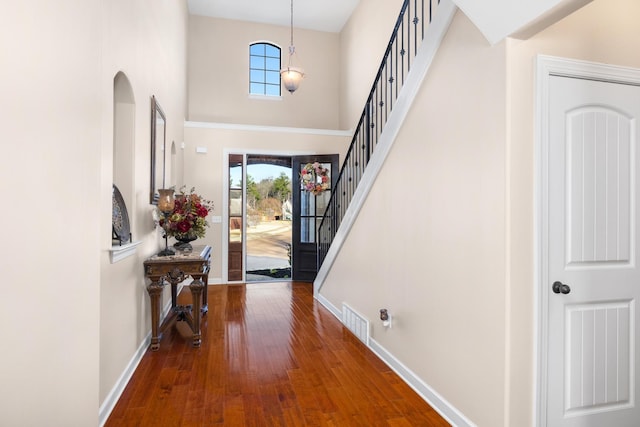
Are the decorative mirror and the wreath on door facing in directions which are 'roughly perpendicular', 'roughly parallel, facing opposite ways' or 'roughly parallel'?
roughly perpendicular

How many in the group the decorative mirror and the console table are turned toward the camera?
0

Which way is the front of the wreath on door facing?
toward the camera

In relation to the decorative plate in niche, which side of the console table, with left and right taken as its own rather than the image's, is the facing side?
right

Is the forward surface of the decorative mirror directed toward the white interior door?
no

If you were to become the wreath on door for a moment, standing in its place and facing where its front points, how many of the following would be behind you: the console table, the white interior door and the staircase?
0

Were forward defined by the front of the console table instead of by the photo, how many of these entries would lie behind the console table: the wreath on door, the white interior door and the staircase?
0

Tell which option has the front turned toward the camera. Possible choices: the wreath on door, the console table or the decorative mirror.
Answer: the wreath on door

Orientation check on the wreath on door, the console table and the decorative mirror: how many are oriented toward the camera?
1

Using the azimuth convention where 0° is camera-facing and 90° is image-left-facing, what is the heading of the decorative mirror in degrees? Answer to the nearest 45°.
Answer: approximately 270°

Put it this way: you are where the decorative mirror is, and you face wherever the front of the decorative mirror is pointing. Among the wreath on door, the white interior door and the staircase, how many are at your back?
0

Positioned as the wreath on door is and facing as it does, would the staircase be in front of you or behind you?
in front

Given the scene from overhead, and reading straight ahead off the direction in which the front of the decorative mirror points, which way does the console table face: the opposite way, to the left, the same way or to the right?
the same way

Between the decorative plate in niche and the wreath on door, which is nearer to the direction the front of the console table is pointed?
the wreath on door

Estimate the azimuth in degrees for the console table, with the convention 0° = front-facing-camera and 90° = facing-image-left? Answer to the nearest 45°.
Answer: approximately 270°
